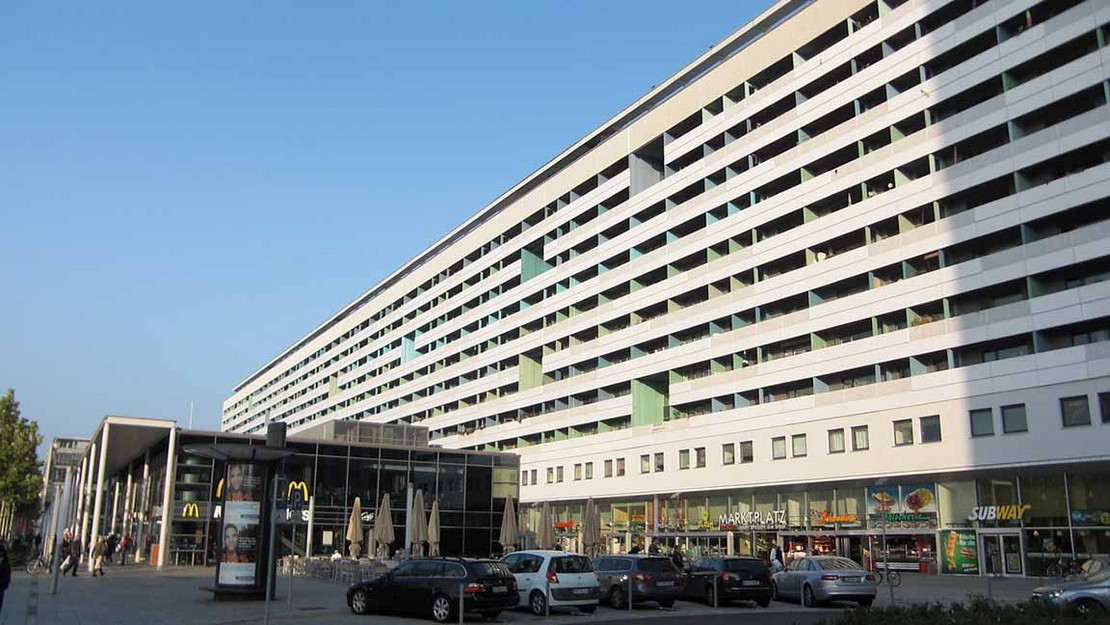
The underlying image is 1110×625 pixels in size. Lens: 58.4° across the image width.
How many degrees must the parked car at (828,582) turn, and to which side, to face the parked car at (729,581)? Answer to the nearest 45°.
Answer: approximately 45° to its left

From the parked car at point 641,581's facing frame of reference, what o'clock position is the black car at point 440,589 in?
The black car is roughly at 9 o'clock from the parked car.

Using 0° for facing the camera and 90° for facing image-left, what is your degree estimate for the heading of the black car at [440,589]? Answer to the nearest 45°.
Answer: approximately 135°

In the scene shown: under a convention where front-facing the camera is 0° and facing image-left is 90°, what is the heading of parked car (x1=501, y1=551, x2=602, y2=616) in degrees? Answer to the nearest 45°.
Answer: approximately 135°

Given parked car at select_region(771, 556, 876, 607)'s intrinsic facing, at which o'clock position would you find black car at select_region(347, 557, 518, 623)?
The black car is roughly at 9 o'clock from the parked car.

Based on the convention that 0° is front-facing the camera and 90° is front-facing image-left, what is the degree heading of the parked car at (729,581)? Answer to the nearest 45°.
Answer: approximately 135°

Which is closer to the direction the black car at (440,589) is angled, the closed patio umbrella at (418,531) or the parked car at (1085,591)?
the closed patio umbrella

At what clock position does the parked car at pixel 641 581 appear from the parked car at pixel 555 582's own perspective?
the parked car at pixel 641 581 is roughly at 3 o'clock from the parked car at pixel 555 582.

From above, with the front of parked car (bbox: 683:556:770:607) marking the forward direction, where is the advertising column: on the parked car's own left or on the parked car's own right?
on the parked car's own left

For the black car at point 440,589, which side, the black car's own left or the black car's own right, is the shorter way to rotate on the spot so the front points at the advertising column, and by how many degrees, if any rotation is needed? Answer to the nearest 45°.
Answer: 0° — it already faces it

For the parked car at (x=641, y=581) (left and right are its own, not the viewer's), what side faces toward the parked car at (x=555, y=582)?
left

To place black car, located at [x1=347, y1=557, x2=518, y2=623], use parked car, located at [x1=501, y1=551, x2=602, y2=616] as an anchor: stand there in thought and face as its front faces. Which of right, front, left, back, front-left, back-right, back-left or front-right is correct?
left
